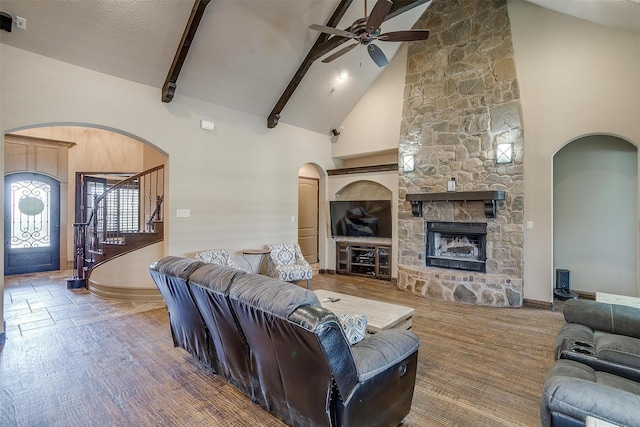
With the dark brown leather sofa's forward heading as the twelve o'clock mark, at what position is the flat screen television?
The flat screen television is roughly at 11 o'clock from the dark brown leather sofa.

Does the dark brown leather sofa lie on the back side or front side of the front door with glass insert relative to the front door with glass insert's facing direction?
on the front side

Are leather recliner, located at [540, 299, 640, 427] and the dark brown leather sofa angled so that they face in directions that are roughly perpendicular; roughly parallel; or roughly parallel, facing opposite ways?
roughly perpendicular

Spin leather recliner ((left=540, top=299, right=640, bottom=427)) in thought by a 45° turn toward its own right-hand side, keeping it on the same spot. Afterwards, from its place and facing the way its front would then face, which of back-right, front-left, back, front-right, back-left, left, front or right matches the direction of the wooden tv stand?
front

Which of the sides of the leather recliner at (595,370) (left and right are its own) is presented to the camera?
left

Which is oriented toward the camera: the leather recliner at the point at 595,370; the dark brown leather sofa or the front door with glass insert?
the front door with glass insert

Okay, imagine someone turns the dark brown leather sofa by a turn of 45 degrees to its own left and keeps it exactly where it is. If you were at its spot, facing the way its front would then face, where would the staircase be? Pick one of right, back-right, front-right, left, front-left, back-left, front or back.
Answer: front-left

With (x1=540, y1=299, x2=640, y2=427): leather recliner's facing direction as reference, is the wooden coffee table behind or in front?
in front

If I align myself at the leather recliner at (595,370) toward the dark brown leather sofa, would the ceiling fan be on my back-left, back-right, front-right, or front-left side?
front-right

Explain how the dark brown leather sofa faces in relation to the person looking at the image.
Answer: facing away from the viewer and to the right of the viewer

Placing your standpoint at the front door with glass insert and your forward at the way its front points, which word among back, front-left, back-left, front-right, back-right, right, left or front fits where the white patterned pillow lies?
front

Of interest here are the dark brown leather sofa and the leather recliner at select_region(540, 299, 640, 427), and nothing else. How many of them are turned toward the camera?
0

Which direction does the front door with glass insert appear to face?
toward the camera

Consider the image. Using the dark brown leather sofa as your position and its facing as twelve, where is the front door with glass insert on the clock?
The front door with glass insert is roughly at 9 o'clock from the dark brown leather sofa.

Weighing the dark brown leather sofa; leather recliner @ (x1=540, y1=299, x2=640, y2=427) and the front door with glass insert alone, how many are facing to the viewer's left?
1

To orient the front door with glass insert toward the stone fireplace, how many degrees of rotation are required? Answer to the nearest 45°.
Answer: approximately 45° to its left

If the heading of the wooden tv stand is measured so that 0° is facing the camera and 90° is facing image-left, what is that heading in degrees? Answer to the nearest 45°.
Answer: approximately 45°
